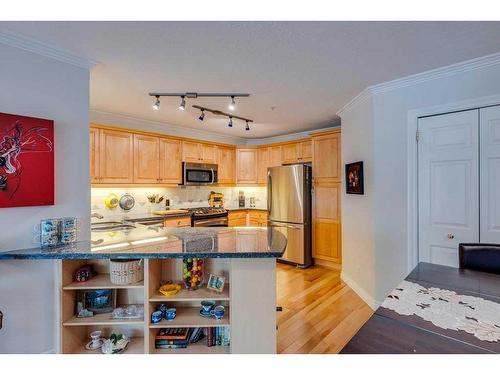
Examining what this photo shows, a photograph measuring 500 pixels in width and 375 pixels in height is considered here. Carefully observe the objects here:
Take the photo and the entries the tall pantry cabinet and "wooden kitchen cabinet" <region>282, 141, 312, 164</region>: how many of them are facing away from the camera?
0

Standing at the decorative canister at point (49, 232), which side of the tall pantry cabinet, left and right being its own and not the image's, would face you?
front

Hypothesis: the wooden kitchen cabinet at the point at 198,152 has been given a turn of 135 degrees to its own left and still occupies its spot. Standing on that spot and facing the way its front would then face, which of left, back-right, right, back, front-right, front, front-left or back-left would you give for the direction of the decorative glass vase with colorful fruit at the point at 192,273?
back

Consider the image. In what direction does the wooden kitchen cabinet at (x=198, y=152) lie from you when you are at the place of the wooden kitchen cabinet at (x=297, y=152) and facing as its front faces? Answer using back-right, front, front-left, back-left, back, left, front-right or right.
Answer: front-right

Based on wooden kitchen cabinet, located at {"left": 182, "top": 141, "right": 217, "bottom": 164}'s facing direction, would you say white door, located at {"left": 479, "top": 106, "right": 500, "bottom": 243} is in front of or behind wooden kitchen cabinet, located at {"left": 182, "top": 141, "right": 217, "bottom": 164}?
in front

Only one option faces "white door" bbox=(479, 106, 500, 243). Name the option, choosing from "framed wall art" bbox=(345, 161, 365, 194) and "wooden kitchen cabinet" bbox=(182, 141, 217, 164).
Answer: the wooden kitchen cabinet

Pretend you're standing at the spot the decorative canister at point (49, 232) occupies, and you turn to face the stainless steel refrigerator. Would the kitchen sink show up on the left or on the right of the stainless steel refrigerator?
left

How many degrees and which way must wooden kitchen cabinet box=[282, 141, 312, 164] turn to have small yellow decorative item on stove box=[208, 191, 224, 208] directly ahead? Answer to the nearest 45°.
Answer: approximately 45° to its right

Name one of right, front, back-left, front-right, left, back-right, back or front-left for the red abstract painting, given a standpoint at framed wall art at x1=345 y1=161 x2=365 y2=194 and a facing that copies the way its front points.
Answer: front

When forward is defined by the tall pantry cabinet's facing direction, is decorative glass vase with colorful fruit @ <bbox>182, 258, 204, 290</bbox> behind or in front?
in front

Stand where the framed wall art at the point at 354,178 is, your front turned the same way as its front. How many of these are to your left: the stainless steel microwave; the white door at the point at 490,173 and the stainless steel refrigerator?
1

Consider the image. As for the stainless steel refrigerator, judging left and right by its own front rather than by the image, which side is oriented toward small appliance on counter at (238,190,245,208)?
right

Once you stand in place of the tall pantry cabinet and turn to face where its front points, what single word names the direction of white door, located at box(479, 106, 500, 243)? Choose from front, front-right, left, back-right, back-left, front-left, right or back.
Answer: left

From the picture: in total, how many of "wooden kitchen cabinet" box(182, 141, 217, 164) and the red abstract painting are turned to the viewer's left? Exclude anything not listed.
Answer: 0
